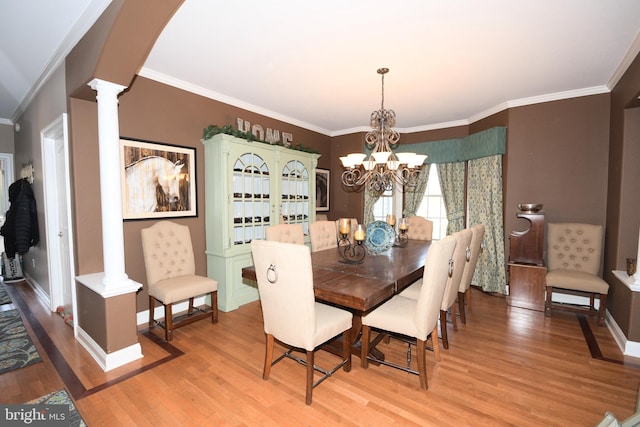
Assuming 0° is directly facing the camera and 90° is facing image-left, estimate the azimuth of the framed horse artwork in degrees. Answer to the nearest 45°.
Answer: approximately 315°

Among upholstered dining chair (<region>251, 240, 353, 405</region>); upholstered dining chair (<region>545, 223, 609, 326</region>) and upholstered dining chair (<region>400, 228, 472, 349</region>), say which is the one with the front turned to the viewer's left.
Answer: upholstered dining chair (<region>400, 228, 472, 349</region>)

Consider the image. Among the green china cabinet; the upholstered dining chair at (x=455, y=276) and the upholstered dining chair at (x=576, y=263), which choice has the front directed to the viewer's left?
the upholstered dining chair at (x=455, y=276)

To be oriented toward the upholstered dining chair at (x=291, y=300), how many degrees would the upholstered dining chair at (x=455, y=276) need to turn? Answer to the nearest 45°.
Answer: approximately 45° to its left

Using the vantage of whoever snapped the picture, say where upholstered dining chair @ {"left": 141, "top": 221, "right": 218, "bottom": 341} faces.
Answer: facing the viewer and to the right of the viewer

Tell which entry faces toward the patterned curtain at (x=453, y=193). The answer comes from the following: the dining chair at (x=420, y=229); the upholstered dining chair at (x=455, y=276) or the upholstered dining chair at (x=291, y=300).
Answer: the upholstered dining chair at (x=291, y=300)

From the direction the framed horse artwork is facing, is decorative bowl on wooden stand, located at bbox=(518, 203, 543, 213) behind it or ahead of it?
ahead

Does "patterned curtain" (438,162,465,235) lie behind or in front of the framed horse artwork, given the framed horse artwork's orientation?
in front

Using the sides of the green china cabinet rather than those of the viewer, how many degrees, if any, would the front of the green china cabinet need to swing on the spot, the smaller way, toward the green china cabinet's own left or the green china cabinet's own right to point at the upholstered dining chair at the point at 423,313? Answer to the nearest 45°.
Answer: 0° — it already faces it

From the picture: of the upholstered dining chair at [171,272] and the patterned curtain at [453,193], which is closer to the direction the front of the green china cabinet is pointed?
the patterned curtain

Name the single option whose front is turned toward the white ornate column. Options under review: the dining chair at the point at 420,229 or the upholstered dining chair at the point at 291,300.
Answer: the dining chair

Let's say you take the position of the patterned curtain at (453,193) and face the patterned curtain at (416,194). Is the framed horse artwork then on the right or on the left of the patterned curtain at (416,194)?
left

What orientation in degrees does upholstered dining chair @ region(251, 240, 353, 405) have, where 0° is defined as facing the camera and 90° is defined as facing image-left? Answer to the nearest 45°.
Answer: approximately 225°
